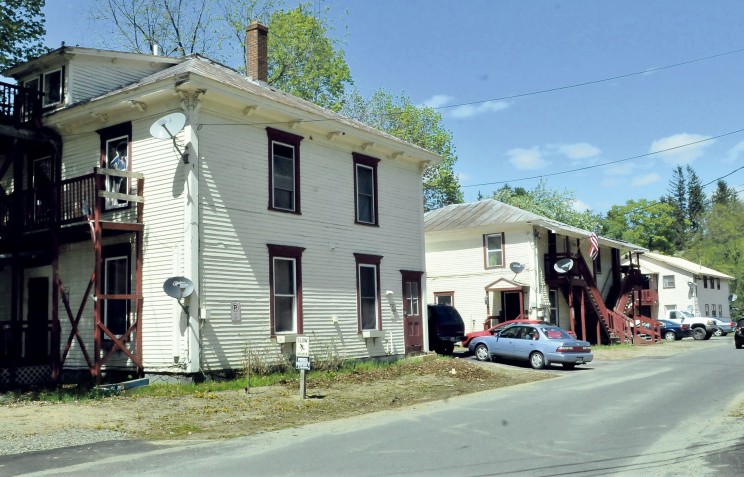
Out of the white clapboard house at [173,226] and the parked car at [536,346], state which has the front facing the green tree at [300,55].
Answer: the parked car

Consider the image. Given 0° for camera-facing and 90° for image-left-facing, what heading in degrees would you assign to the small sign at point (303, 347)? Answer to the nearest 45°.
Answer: approximately 0°

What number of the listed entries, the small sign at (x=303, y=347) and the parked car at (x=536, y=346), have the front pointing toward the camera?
1

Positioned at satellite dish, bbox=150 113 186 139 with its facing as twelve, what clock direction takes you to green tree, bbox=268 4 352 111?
The green tree is roughly at 5 o'clock from the satellite dish.

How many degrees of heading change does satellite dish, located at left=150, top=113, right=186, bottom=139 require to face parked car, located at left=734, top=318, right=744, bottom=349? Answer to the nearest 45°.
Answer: approximately 180°

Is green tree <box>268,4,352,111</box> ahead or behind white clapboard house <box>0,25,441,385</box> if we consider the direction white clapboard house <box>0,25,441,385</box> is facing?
behind

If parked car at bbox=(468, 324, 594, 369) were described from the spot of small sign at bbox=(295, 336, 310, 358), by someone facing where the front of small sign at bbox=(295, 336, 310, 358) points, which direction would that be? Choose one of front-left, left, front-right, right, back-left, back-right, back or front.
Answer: back-left

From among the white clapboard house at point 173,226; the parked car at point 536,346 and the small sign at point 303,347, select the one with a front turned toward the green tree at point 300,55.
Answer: the parked car
